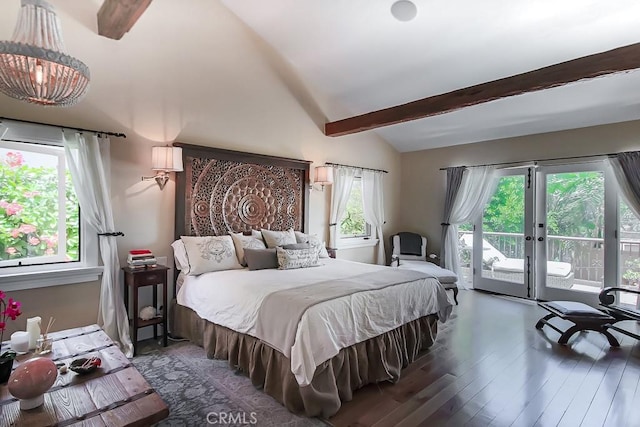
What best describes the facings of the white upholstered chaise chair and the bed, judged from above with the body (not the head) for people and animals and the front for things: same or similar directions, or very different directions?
same or similar directions

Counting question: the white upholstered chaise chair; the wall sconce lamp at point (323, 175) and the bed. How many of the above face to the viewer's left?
0

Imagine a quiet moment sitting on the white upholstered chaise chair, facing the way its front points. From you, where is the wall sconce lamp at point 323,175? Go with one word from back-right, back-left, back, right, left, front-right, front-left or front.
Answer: right

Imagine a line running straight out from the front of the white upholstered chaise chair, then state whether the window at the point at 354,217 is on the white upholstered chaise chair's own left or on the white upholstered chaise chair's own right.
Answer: on the white upholstered chaise chair's own right

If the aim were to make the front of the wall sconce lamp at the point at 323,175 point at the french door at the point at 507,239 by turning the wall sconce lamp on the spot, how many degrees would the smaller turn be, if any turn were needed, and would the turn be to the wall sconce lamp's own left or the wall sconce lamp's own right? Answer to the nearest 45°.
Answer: approximately 45° to the wall sconce lamp's own left

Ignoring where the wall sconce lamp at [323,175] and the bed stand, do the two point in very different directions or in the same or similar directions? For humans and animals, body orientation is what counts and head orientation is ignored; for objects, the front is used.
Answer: same or similar directions

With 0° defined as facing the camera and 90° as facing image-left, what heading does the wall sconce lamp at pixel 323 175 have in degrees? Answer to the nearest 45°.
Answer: approximately 315°

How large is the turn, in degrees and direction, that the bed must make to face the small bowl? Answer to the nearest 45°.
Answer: approximately 90° to its right

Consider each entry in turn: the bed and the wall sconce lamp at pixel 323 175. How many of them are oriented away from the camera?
0

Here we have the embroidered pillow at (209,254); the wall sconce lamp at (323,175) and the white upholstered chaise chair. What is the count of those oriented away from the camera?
0

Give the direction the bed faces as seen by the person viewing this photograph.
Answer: facing the viewer and to the right of the viewer

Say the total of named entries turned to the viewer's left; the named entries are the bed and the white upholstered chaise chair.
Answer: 0
